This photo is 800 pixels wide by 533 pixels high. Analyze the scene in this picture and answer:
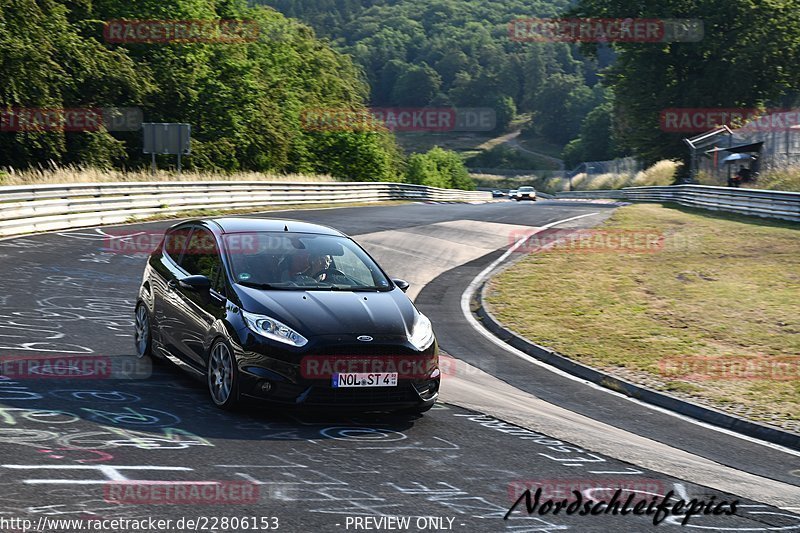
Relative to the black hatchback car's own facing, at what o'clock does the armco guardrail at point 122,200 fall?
The armco guardrail is roughly at 7 o'clock from the black hatchback car.

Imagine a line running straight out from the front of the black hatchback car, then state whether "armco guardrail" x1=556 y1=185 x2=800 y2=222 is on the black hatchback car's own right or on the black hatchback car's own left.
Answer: on the black hatchback car's own left

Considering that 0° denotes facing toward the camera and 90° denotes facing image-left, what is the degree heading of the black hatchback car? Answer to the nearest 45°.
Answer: approximately 315°

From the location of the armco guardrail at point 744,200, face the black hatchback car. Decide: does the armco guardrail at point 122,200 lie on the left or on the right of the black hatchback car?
right

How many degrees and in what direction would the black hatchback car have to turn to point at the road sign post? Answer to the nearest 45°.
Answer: approximately 135° to its left
